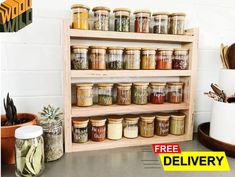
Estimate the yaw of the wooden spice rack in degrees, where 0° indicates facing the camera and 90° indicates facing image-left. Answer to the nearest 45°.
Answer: approximately 315°
